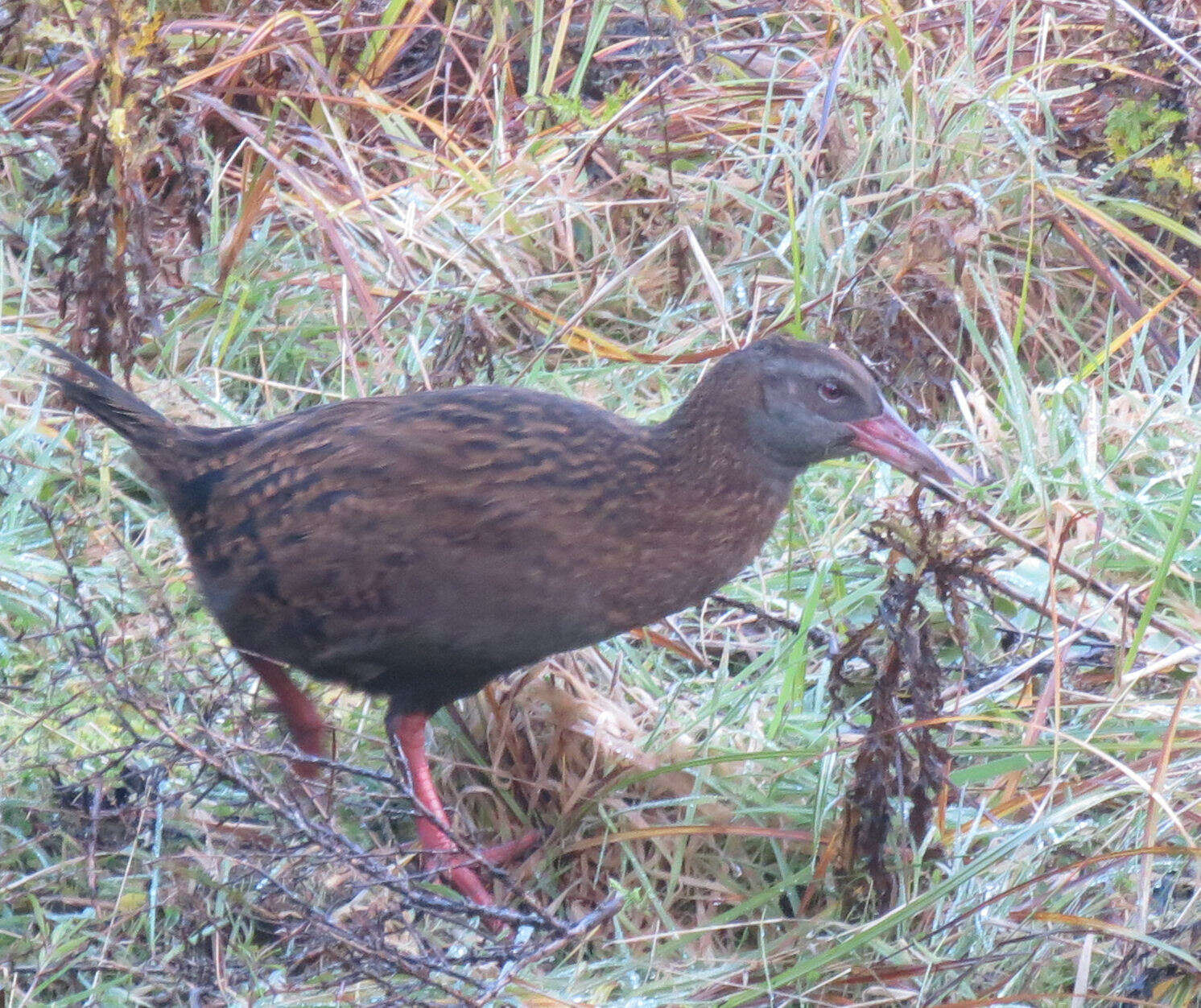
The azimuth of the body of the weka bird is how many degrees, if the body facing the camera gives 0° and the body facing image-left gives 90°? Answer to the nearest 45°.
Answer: approximately 270°
